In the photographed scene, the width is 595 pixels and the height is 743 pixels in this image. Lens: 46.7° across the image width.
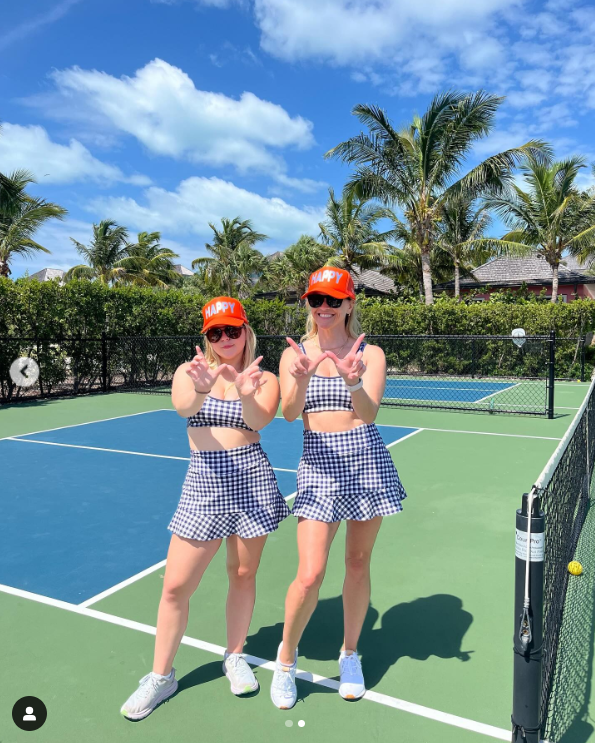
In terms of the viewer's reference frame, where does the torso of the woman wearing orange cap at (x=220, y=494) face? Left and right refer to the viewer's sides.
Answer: facing the viewer

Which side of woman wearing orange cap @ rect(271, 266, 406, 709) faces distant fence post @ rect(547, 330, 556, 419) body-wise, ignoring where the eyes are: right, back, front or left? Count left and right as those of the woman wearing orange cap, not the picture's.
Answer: back

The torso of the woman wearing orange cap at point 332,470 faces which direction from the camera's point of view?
toward the camera

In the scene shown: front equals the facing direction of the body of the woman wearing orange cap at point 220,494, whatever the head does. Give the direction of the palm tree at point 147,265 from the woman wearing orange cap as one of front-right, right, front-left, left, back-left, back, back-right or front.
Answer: back

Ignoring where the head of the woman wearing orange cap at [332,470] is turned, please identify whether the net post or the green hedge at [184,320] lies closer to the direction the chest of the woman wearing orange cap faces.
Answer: the net post

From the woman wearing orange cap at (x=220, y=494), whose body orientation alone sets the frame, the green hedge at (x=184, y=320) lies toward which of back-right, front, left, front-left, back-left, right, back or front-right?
back

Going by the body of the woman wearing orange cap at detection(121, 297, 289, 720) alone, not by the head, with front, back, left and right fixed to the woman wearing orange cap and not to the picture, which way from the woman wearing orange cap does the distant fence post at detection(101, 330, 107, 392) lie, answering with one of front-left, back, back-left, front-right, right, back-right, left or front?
back

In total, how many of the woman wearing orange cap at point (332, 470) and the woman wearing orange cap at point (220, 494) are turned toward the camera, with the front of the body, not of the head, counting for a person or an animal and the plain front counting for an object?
2

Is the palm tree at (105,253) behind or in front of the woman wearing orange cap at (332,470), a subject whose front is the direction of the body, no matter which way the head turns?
behind

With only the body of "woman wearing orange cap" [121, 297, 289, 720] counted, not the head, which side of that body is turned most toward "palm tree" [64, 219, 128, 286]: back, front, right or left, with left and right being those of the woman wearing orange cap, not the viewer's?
back

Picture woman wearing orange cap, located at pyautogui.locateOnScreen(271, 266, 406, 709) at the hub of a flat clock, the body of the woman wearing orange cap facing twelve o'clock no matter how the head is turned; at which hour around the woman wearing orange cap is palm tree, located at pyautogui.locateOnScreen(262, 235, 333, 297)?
The palm tree is roughly at 6 o'clock from the woman wearing orange cap.

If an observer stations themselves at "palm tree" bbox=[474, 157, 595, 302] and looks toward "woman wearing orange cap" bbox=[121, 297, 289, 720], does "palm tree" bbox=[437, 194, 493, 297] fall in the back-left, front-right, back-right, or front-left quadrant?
back-right

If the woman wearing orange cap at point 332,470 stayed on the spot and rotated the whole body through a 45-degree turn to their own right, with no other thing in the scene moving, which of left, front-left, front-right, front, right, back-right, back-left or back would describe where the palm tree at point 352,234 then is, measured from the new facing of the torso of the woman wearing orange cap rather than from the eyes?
back-right
